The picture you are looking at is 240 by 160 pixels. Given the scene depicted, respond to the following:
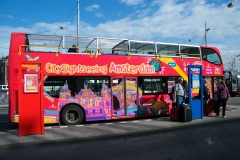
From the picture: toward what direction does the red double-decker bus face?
to the viewer's right
